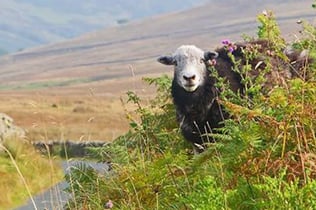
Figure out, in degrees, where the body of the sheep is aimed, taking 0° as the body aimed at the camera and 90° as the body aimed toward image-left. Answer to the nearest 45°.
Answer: approximately 45°
